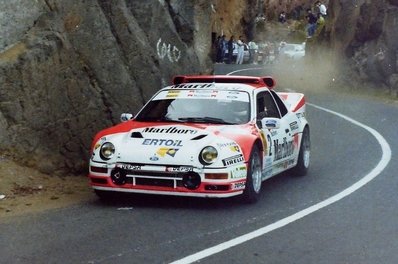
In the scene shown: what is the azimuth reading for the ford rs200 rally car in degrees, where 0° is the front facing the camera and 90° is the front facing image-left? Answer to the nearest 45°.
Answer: approximately 45°
